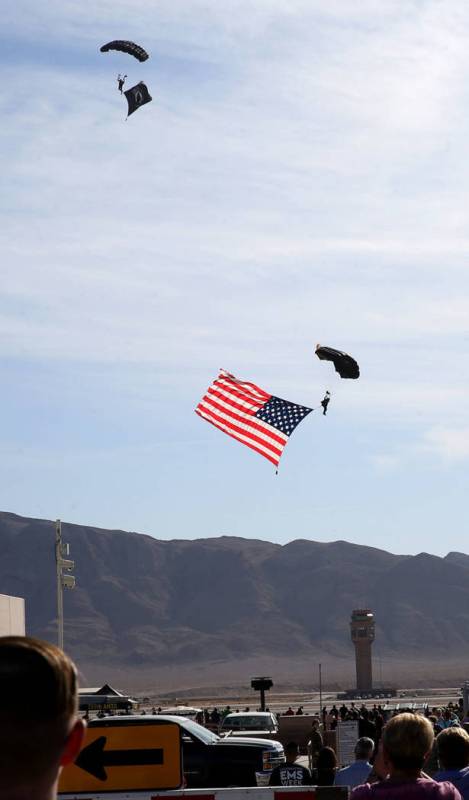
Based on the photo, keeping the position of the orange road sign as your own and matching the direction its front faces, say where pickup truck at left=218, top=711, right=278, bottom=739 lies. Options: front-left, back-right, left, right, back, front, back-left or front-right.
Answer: back

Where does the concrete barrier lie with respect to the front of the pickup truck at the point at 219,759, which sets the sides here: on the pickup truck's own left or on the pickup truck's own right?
on the pickup truck's own right

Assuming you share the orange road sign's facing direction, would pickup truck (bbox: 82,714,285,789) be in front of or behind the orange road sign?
behind

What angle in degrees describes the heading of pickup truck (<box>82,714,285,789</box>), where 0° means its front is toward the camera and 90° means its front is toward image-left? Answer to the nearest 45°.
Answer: approximately 270°

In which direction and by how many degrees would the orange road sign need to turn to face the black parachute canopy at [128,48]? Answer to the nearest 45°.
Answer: approximately 180°

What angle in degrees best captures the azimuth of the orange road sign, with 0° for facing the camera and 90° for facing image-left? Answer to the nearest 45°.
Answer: approximately 0°

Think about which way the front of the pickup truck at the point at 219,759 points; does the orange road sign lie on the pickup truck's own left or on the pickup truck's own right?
on the pickup truck's own right

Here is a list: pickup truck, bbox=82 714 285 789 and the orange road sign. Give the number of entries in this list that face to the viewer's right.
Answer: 1

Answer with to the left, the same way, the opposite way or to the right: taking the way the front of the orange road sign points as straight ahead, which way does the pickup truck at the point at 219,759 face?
to the left

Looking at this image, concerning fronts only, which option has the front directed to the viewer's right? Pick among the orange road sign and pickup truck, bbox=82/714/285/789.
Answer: the pickup truck

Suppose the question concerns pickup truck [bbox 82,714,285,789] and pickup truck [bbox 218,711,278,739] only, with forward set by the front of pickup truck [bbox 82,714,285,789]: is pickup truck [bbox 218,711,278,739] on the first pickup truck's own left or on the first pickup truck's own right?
on the first pickup truck's own left
